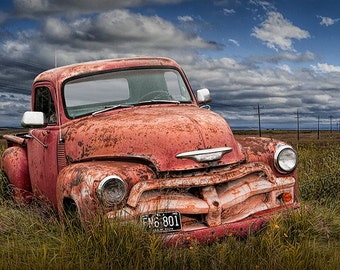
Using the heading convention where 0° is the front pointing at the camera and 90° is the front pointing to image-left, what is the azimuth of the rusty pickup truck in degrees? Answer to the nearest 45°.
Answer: approximately 315°
